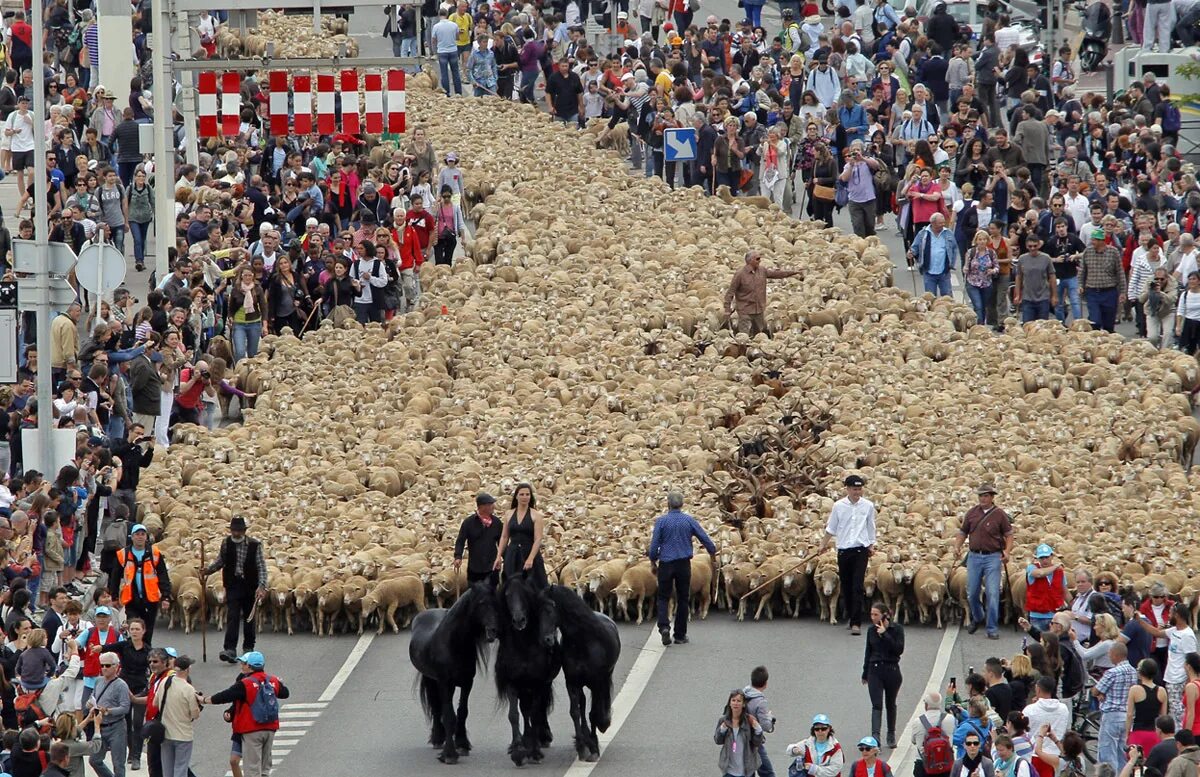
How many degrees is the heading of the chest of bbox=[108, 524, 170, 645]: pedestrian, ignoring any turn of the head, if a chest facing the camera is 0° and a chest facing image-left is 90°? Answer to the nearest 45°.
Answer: approximately 0°

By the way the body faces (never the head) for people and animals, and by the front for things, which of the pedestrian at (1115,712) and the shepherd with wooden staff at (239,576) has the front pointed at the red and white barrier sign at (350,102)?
the pedestrian

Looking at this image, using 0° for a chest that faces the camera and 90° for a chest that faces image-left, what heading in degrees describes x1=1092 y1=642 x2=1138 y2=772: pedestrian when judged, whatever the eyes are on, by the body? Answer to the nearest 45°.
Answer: approximately 135°

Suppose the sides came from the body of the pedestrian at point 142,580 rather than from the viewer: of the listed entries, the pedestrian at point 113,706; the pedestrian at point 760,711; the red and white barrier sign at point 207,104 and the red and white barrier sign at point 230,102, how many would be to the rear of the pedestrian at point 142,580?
2

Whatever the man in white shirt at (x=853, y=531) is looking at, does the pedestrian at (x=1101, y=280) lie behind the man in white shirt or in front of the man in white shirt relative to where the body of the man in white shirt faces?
behind

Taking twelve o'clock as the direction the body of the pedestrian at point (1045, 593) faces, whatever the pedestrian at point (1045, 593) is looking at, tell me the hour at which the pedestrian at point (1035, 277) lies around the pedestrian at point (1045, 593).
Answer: the pedestrian at point (1035, 277) is roughly at 6 o'clock from the pedestrian at point (1045, 593).

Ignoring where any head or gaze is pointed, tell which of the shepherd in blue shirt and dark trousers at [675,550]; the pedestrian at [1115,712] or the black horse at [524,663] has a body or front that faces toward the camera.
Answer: the black horse

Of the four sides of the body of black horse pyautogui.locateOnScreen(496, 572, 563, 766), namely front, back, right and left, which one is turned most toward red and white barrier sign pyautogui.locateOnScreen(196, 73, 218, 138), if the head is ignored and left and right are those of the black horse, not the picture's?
back

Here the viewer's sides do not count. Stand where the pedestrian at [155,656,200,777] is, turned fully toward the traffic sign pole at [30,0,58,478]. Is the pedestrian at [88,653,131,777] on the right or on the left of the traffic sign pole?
left

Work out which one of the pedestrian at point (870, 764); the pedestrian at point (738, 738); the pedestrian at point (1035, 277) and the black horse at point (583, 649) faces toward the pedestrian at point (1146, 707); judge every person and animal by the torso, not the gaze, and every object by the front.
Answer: the pedestrian at point (1035, 277)

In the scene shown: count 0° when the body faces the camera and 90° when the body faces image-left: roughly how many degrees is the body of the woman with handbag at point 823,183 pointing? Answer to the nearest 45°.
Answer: approximately 45°

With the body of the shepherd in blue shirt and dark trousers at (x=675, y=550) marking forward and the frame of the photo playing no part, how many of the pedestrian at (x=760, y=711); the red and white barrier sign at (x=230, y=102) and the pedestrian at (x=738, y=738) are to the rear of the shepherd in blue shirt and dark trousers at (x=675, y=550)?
2

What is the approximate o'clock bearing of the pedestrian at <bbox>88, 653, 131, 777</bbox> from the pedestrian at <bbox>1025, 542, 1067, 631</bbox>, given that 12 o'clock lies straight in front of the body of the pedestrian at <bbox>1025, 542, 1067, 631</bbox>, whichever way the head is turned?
the pedestrian at <bbox>88, 653, 131, 777</bbox> is roughly at 2 o'clock from the pedestrian at <bbox>1025, 542, 1067, 631</bbox>.

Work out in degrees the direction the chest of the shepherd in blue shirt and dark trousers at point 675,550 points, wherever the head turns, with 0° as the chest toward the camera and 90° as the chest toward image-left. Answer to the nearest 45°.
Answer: approximately 180°
